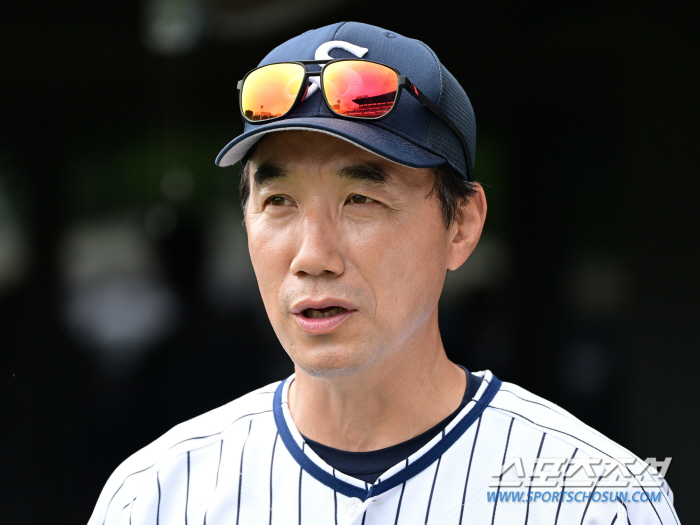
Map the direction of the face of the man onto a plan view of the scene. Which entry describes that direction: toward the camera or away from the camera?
toward the camera

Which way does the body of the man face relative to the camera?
toward the camera
